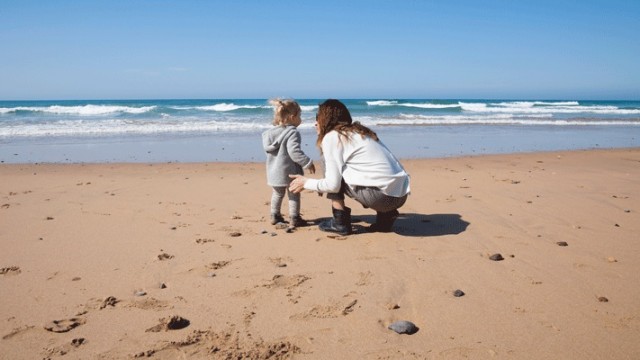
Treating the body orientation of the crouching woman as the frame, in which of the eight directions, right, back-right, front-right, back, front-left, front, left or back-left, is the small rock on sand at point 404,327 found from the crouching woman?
left

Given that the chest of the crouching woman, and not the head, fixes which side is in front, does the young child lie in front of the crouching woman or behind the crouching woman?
in front

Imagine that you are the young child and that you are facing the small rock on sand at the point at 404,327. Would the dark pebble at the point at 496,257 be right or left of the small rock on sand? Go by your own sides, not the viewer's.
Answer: left

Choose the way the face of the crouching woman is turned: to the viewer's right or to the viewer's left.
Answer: to the viewer's left

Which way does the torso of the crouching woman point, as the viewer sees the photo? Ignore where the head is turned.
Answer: to the viewer's left

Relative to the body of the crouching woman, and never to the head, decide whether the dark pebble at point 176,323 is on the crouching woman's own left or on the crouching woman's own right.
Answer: on the crouching woman's own left

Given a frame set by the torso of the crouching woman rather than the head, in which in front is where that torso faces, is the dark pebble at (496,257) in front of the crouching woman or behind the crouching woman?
behind
